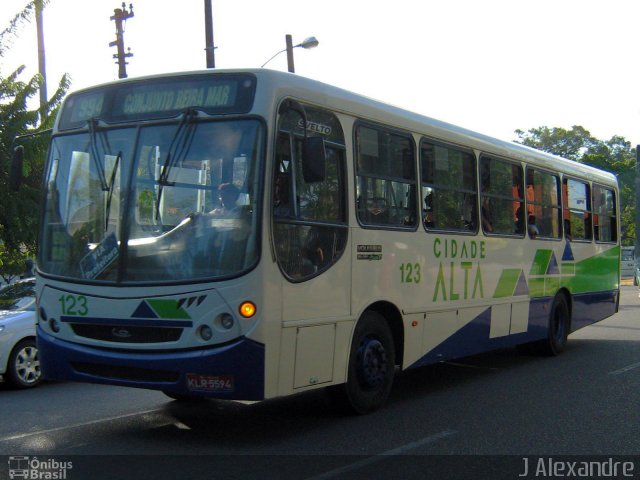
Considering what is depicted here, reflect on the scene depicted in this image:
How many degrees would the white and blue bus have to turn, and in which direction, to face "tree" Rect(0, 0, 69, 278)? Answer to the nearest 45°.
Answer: approximately 90° to its right

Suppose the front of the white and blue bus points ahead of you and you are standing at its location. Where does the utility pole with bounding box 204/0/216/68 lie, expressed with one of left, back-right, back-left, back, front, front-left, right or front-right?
back-right

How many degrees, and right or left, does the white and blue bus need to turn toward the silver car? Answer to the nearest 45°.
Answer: approximately 90° to its right

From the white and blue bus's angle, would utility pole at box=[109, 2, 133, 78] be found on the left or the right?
on its right
